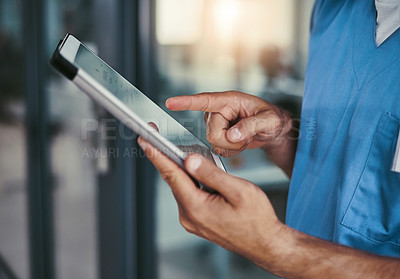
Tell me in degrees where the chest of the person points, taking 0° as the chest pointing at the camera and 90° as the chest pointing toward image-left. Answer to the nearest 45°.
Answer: approximately 45°
